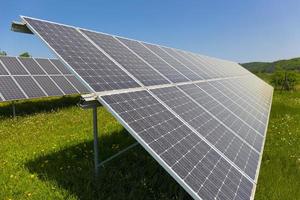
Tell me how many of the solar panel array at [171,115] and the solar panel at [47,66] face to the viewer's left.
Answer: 0

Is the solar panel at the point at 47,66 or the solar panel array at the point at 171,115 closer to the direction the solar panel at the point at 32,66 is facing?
the solar panel array

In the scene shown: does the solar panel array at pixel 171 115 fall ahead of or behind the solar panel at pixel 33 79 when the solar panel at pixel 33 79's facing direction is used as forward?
ahead

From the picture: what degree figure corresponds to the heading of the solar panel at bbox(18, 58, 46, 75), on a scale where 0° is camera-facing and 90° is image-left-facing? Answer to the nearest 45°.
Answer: approximately 315°

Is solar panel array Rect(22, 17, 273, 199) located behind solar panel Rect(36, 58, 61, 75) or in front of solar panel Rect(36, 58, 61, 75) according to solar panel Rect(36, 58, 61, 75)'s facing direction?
in front

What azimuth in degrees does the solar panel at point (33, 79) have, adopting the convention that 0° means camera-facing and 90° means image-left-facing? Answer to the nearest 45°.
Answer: approximately 315°

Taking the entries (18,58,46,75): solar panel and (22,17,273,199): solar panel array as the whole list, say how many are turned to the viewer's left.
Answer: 0

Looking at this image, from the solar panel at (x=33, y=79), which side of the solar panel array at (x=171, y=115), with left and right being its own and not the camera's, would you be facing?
back

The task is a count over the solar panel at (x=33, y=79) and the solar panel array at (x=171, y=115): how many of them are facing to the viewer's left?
0
